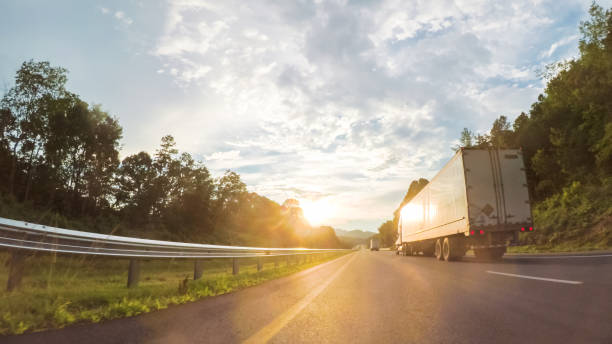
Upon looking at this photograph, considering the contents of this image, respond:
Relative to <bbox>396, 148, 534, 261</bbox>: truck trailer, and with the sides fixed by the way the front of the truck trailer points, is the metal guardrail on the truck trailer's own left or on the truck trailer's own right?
on the truck trailer's own left

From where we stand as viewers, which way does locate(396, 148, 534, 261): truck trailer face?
facing away from the viewer and to the left of the viewer
